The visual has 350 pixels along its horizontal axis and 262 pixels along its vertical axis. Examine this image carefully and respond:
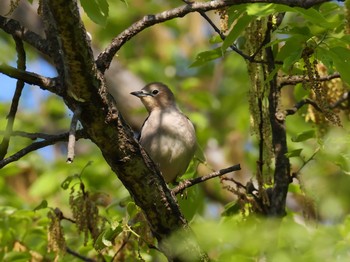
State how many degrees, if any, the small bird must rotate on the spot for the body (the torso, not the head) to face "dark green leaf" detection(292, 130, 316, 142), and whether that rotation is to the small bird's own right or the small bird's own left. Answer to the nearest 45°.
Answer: approximately 90° to the small bird's own left

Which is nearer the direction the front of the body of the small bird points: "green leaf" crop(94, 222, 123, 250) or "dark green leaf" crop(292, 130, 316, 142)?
the green leaf

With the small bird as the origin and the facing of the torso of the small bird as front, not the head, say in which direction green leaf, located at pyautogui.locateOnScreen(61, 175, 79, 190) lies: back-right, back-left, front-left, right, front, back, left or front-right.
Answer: right

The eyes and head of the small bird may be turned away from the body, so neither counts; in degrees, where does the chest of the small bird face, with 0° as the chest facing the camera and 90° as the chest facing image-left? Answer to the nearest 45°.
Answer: approximately 45°

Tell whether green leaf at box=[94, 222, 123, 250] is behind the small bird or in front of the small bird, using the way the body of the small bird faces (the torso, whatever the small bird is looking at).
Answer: in front

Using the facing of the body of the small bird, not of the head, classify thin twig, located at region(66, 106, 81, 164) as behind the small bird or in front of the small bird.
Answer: in front
